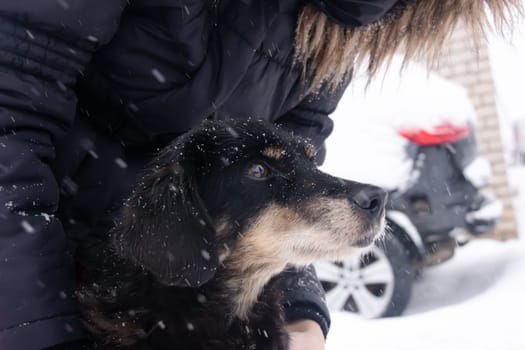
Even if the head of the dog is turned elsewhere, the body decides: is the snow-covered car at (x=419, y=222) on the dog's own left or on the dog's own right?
on the dog's own left

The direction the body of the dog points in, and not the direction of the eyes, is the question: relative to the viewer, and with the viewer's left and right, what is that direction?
facing to the right of the viewer

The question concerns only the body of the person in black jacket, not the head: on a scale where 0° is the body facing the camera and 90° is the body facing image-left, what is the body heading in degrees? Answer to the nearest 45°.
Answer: approximately 315°

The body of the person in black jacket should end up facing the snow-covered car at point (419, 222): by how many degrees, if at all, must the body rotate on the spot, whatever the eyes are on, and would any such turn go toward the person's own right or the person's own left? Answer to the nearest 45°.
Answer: approximately 90° to the person's own left

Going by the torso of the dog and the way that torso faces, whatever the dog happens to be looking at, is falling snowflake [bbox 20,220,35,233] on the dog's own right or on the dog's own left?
on the dog's own right

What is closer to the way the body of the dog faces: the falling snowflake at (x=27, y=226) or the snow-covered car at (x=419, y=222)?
the snow-covered car
